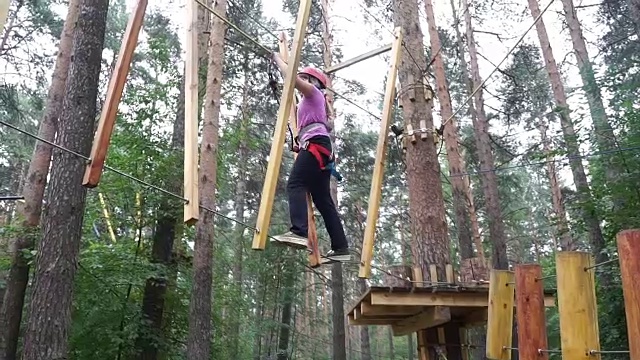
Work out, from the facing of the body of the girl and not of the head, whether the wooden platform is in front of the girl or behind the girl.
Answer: behind

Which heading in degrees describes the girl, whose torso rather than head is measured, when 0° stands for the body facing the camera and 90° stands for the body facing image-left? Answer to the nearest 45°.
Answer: approximately 90°

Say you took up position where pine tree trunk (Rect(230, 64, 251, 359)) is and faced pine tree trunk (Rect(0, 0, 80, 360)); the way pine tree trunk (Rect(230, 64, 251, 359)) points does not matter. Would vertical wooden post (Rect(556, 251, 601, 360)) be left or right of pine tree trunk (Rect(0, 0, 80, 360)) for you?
left

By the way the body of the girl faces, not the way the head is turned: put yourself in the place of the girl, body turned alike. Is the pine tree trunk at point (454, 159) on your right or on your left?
on your right

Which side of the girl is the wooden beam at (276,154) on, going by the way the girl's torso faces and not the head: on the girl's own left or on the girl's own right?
on the girl's own left

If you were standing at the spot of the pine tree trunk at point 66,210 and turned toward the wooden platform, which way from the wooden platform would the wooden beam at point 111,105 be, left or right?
right

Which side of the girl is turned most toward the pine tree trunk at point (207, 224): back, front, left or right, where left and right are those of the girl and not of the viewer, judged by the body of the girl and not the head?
right

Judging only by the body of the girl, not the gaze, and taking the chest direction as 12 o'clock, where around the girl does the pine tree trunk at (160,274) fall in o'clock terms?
The pine tree trunk is roughly at 2 o'clock from the girl.
